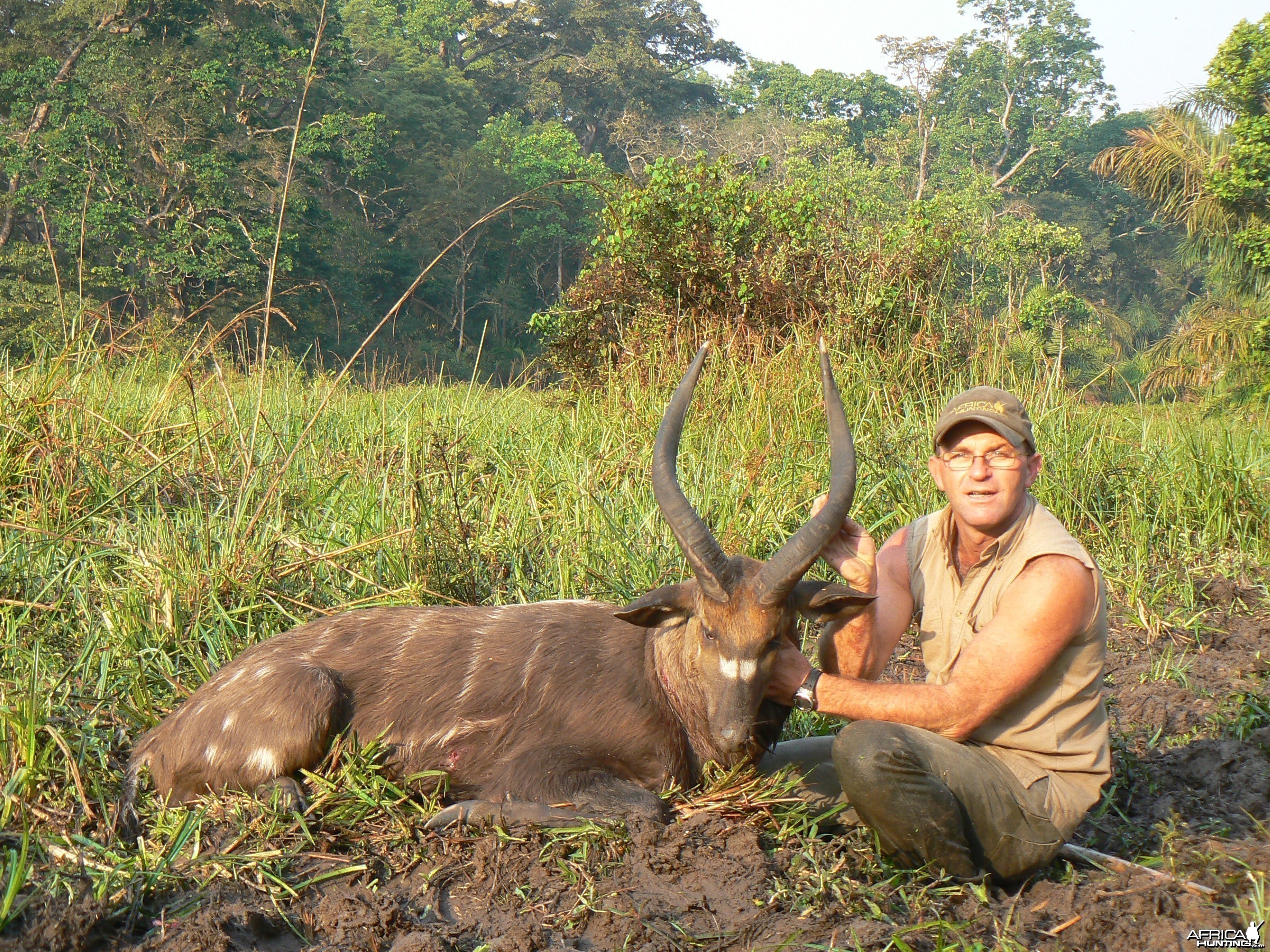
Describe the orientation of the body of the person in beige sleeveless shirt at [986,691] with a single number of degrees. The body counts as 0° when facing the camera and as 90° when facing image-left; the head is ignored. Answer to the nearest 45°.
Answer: approximately 45°

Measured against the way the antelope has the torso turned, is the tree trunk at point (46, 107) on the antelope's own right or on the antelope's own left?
on the antelope's own left

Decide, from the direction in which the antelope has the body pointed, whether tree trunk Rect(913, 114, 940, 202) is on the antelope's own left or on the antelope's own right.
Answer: on the antelope's own left

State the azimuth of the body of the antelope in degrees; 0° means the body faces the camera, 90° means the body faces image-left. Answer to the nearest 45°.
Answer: approximately 270°

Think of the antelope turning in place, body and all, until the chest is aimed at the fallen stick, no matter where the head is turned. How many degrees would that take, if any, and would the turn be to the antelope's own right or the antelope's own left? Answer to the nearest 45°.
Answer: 0° — it already faces it

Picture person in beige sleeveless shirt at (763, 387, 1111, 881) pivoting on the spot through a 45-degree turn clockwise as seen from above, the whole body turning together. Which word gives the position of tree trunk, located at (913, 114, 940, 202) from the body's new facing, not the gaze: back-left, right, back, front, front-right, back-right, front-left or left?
right

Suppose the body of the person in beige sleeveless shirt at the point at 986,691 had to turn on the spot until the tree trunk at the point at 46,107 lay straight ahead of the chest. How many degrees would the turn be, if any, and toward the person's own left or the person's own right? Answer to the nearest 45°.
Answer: approximately 90° to the person's own right
